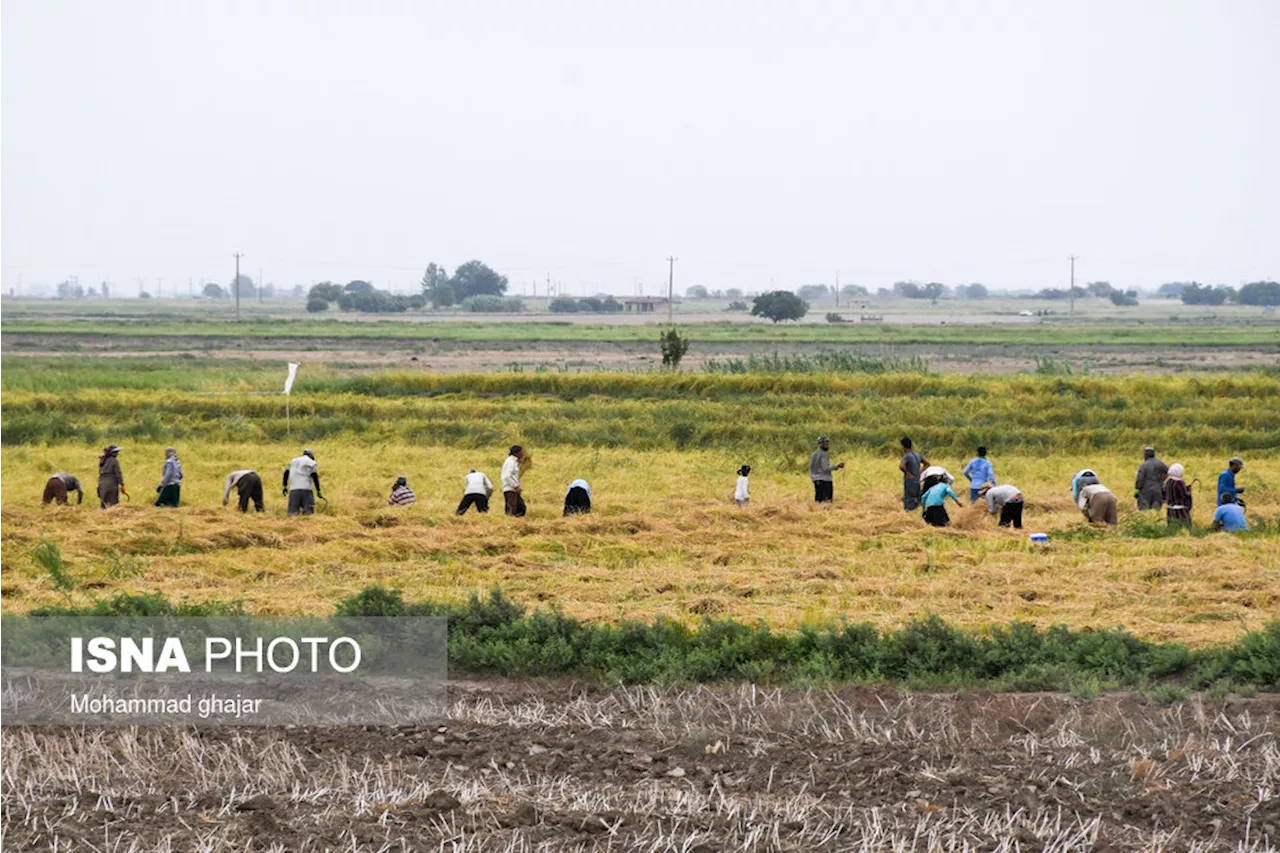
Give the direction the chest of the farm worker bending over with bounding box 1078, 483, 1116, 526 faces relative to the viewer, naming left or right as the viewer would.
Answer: facing away from the viewer and to the left of the viewer

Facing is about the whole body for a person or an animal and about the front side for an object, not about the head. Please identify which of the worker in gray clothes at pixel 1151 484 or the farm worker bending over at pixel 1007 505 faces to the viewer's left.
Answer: the farm worker bending over

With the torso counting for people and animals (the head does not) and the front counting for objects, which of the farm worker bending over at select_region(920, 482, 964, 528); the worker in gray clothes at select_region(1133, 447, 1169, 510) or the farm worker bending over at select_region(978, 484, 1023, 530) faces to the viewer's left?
the farm worker bending over at select_region(978, 484, 1023, 530)

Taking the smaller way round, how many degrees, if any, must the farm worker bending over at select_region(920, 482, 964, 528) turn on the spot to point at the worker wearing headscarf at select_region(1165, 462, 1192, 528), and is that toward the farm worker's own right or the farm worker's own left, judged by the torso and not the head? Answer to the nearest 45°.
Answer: approximately 45° to the farm worker's own right

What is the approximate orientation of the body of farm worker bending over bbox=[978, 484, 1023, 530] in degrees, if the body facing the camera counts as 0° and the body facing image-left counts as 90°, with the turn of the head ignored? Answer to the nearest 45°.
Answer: approximately 90°

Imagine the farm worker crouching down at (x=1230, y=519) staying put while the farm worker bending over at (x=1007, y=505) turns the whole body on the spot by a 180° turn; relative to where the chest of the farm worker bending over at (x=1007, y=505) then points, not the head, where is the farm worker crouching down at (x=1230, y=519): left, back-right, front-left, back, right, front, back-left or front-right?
front

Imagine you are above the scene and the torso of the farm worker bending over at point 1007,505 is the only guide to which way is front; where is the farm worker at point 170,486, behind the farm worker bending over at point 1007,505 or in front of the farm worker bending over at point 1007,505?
in front

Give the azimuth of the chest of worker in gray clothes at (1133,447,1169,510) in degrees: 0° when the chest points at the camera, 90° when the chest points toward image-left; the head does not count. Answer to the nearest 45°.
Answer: approximately 180°

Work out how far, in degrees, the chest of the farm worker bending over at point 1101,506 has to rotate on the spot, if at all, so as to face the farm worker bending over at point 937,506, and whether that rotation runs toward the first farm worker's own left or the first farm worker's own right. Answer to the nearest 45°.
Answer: approximately 45° to the first farm worker's own left

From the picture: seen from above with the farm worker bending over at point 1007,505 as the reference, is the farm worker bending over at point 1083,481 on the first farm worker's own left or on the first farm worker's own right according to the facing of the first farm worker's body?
on the first farm worker's own right

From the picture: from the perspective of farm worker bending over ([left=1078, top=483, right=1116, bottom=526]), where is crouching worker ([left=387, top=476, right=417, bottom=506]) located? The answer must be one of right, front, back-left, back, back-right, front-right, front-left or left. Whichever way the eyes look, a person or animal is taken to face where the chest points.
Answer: front-left

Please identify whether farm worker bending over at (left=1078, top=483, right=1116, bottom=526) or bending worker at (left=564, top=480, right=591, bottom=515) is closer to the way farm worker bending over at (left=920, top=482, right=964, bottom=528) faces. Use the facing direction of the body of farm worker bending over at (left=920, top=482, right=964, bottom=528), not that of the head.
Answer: the farm worker bending over

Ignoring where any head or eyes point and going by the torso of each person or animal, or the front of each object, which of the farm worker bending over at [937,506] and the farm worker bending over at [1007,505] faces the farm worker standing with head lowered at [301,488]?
the farm worker bending over at [1007,505]
